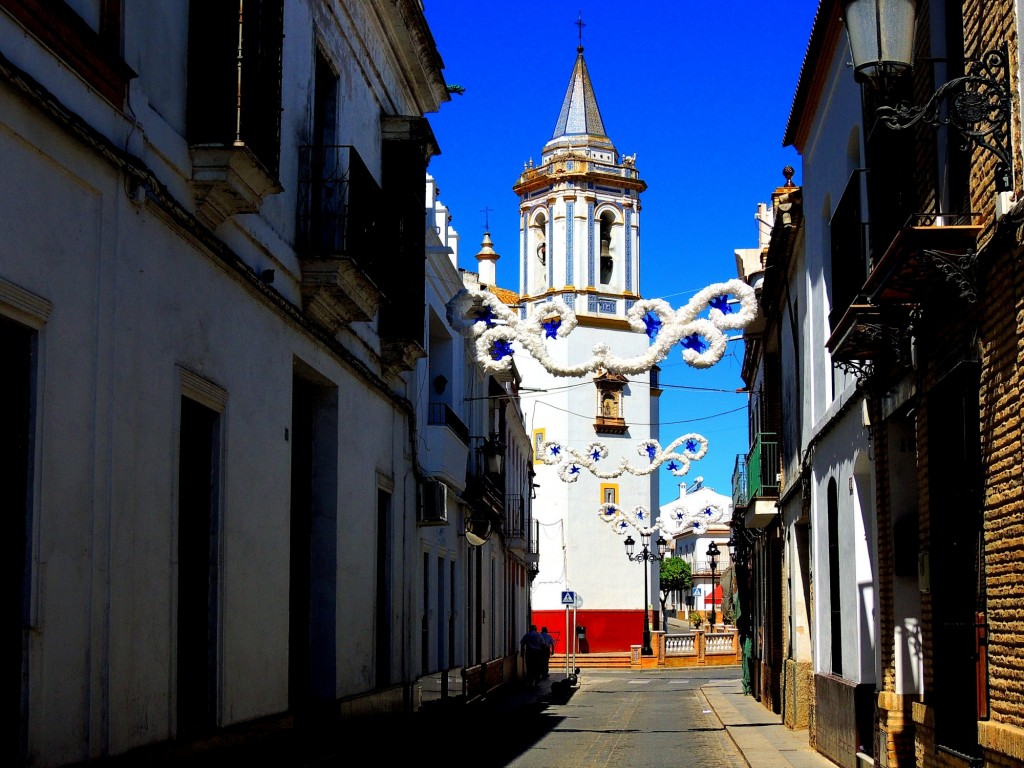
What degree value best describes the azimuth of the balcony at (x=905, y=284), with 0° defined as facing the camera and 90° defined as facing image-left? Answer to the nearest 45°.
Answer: approximately 90°

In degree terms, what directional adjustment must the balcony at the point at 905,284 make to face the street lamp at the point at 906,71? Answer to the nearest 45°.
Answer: approximately 90° to its left

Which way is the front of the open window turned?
to the viewer's right

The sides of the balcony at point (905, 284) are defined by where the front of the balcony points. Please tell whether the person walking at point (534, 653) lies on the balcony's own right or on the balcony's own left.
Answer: on the balcony's own right
